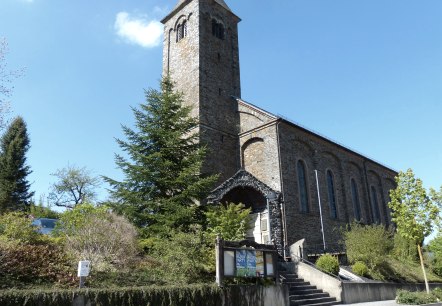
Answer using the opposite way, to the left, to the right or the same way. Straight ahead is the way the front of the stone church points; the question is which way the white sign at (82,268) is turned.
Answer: to the left

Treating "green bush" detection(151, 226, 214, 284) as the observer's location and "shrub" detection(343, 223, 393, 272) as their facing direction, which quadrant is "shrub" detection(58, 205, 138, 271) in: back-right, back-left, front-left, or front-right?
back-left

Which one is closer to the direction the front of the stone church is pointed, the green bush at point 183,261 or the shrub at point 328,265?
the green bush

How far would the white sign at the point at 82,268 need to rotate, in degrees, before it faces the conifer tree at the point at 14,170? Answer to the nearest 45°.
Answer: approximately 180°

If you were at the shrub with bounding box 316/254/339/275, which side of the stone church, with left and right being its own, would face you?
left
